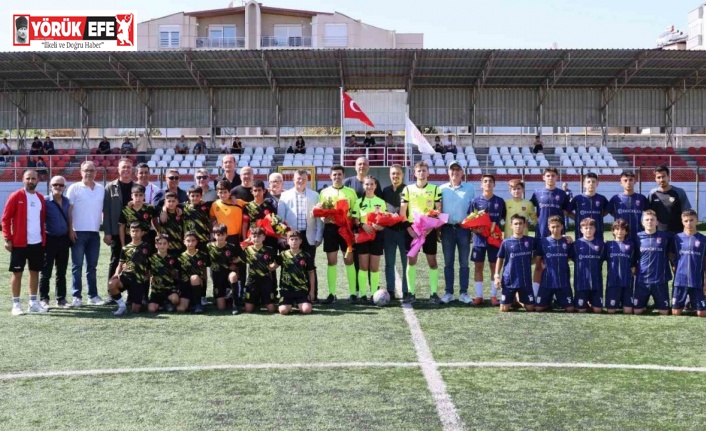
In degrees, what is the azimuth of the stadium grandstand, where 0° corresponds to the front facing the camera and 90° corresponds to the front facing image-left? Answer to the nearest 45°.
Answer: approximately 0°

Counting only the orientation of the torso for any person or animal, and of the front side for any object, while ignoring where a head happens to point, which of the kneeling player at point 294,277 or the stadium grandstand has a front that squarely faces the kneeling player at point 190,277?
the stadium grandstand

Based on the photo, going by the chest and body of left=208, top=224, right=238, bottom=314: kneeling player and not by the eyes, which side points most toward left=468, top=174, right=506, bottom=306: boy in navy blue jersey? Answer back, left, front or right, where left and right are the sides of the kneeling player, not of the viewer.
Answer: left

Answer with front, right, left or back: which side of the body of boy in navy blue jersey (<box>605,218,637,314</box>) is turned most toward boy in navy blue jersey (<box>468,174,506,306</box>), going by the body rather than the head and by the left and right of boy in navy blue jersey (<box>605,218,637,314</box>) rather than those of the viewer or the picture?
right
